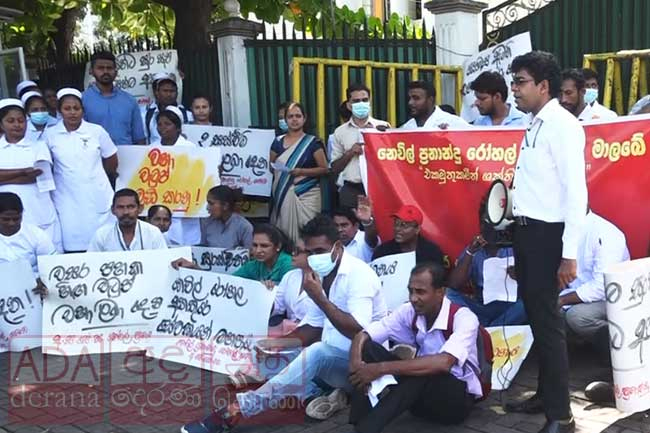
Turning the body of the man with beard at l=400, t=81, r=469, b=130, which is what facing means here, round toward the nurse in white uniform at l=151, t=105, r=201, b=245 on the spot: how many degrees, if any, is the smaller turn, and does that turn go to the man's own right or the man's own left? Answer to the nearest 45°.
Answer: approximately 45° to the man's own right

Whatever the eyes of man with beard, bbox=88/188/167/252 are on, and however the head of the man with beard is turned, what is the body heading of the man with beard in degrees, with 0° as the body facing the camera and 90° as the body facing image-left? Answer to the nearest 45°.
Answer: approximately 0°

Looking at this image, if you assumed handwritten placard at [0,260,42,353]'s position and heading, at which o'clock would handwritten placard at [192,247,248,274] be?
handwritten placard at [192,247,248,274] is roughly at 9 o'clock from handwritten placard at [0,260,42,353].

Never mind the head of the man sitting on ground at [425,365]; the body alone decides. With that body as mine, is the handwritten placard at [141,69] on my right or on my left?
on my right

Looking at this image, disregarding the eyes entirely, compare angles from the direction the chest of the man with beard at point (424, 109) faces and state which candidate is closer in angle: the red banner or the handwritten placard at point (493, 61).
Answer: the red banner

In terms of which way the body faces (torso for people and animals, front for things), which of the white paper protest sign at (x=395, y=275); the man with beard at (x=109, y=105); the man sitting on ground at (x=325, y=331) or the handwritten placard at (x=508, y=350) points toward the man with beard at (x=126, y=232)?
the man with beard at (x=109, y=105)

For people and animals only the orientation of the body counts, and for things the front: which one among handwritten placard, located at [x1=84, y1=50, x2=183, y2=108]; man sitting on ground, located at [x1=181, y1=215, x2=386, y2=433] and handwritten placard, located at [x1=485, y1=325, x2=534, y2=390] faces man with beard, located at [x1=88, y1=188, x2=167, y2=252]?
handwritten placard, located at [x1=84, y1=50, x2=183, y2=108]

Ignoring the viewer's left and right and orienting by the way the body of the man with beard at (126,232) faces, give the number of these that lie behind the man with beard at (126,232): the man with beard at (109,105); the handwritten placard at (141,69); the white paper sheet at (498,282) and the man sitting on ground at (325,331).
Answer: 2

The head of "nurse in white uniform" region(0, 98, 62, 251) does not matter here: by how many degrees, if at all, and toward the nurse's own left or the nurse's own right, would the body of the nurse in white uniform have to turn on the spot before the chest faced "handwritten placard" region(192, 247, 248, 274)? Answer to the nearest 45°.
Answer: approximately 90° to the nurse's own left

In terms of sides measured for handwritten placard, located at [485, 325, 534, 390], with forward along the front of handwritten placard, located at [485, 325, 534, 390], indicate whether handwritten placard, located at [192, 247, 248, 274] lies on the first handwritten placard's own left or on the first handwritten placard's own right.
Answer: on the first handwritten placard's own right
